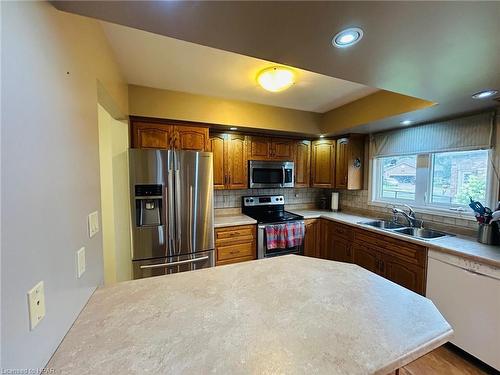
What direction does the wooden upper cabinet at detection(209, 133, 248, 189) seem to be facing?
toward the camera

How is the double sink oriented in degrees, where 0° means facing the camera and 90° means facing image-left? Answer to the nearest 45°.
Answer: approximately 45°

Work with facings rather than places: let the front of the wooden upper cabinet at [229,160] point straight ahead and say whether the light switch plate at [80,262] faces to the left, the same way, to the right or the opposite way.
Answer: to the left

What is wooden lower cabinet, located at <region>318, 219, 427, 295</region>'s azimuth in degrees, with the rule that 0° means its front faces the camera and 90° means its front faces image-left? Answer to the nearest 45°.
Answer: approximately 45°

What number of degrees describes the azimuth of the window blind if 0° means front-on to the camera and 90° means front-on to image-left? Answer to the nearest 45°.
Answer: approximately 45°

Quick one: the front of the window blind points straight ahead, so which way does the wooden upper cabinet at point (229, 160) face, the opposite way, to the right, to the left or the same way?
to the left

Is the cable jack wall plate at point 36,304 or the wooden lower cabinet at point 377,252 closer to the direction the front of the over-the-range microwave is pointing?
the cable jack wall plate

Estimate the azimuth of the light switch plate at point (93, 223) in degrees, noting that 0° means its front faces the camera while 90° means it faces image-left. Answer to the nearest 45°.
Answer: approximately 315°
